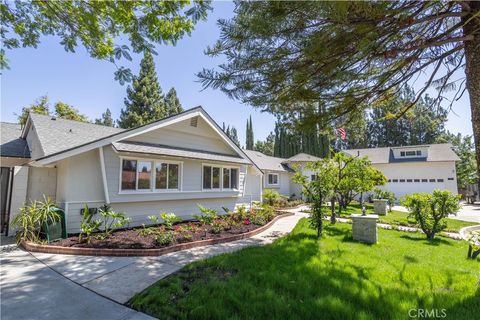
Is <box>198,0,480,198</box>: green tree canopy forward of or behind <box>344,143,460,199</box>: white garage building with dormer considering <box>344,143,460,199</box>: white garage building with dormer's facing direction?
forward

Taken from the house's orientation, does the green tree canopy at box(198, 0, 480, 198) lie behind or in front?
in front

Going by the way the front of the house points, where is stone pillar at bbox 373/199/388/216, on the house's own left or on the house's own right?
on the house's own left

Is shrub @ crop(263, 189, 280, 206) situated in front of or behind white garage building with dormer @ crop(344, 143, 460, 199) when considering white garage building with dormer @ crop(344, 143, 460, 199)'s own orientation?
in front

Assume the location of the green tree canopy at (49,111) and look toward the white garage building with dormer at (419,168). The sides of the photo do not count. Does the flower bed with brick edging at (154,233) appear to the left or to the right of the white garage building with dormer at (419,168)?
right

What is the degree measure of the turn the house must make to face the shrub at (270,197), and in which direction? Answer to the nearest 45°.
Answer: approximately 90° to its left

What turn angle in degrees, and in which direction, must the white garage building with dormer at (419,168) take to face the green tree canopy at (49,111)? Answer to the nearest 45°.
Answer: approximately 45° to its right

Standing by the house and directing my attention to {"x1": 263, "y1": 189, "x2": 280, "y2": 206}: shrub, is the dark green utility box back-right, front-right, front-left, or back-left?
back-right

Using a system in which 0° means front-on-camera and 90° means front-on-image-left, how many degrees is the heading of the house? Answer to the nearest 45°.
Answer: approximately 315°

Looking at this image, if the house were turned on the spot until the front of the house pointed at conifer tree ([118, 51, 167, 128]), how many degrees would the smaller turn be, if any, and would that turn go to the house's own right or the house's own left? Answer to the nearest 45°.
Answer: approximately 135° to the house's own left

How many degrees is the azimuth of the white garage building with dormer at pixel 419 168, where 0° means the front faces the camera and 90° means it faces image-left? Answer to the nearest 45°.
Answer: approximately 0°
